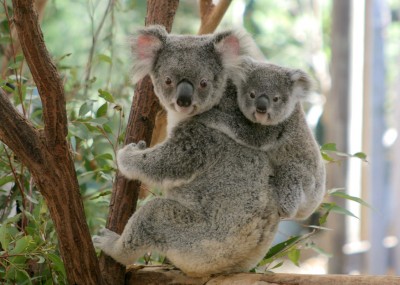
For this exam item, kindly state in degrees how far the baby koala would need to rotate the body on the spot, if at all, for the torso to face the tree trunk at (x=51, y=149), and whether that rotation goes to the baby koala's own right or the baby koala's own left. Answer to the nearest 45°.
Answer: approximately 45° to the baby koala's own left

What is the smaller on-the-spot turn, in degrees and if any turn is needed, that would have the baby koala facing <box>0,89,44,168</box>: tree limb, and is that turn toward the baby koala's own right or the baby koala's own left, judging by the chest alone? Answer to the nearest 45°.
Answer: approximately 45° to the baby koala's own left

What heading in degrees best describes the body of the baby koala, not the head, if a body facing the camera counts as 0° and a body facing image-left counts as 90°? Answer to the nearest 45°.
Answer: approximately 90°

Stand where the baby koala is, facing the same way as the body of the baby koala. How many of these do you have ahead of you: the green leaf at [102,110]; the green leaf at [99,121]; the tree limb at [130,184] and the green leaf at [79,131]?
4

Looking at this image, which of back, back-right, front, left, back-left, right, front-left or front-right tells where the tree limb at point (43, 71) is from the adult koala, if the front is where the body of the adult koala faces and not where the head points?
front-left

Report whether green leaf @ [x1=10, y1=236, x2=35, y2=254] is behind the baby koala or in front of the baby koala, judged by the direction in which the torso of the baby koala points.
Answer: in front

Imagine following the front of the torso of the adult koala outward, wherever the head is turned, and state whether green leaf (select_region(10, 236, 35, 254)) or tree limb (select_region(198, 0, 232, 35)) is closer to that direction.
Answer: the green leaf

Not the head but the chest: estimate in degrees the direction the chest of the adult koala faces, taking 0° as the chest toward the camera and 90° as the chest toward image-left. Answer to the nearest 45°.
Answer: approximately 90°

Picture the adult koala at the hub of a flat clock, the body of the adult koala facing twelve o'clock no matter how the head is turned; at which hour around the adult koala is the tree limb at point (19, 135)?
The tree limb is roughly at 11 o'clock from the adult koala.

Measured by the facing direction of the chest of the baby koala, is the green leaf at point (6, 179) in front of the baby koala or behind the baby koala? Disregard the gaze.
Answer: in front
